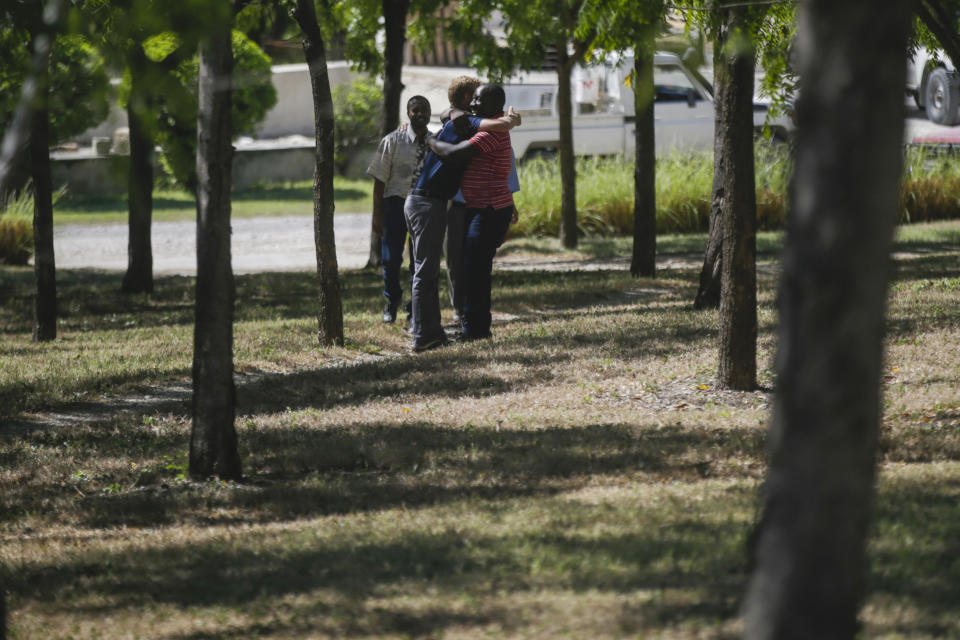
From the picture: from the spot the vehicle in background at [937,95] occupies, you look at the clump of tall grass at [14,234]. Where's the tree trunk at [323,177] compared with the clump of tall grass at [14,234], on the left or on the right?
left

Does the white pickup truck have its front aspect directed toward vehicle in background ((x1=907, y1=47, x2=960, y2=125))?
yes

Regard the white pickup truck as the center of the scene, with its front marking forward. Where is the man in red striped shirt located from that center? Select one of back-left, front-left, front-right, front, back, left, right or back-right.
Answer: right

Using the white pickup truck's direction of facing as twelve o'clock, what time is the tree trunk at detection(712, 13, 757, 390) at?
The tree trunk is roughly at 3 o'clock from the white pickup truck.

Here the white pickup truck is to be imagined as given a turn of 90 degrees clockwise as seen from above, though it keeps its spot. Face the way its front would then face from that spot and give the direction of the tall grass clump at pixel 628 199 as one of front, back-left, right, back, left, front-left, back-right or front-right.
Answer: front

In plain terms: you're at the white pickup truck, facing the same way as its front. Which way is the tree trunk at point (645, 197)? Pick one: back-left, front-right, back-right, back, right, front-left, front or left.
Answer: right

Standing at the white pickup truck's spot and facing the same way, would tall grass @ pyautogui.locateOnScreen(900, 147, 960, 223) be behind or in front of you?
in front

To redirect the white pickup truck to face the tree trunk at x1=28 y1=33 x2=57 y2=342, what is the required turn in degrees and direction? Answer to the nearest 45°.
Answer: approximately 90° to its right

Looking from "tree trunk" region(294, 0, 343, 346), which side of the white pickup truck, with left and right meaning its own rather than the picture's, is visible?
right

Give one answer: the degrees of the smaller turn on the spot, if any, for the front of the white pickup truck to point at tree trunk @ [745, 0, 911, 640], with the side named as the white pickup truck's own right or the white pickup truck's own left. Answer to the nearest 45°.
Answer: approximately 90° to the white pickup truck's own right

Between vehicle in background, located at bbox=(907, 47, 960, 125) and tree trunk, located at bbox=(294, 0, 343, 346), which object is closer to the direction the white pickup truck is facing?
the vehicle in background

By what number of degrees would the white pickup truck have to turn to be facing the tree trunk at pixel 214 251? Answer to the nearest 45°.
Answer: approximately 90° to its right

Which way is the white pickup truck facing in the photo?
to the viewer's right
